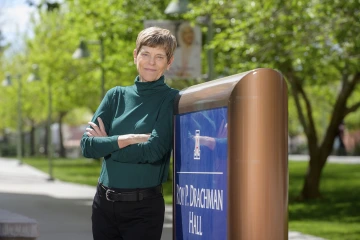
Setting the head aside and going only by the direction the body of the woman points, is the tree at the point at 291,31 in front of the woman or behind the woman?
behind

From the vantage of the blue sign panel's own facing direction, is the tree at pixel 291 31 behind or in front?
behind

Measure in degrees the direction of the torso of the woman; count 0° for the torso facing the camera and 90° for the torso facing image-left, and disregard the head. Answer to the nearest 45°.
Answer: approximately 45°
